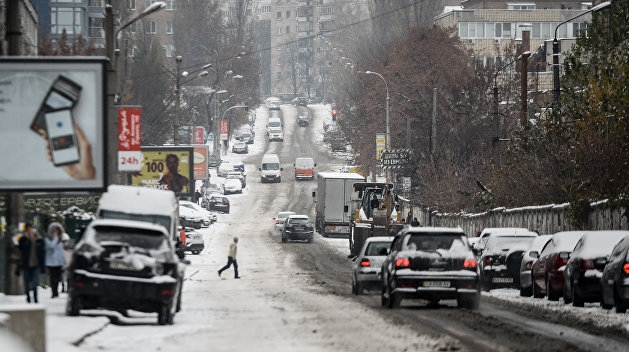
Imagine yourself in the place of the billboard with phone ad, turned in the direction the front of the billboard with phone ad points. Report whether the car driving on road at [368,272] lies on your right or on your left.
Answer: on your left

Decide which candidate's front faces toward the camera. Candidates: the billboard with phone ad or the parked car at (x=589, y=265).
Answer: the billboard with phone ad

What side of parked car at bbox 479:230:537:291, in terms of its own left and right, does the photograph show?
back

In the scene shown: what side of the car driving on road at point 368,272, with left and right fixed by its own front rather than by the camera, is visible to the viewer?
back

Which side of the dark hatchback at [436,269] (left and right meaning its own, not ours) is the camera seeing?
back

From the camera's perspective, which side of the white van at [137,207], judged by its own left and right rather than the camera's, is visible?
front

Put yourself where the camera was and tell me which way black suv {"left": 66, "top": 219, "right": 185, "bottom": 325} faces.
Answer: facing away from the viewer

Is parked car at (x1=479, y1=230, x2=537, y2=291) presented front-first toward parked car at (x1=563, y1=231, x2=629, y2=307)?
no

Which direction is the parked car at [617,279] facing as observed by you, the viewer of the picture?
facing away from the viewer and to the left of the viewer

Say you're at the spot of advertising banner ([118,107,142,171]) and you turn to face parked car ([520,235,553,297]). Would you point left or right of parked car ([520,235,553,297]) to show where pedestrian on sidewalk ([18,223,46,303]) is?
right

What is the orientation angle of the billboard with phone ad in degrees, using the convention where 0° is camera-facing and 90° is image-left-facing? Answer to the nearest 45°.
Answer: approximately 0°

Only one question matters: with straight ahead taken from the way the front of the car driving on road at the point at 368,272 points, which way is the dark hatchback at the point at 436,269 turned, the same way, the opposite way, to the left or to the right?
the same way

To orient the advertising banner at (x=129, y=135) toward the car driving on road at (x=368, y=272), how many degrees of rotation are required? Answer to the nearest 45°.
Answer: approximately 45° to its left

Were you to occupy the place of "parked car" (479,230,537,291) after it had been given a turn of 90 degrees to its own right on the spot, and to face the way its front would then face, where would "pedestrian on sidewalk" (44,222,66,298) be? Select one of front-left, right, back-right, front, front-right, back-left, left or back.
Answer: back-right
